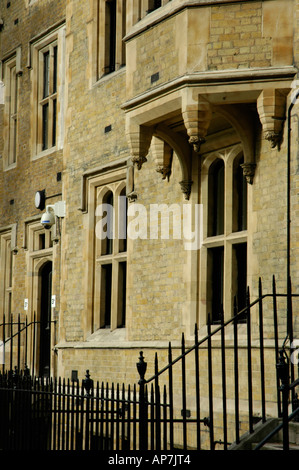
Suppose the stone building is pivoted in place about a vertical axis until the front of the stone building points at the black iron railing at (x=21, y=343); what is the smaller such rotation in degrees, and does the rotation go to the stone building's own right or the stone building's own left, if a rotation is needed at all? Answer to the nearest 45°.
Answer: approximately 90° to the stone building's own right
